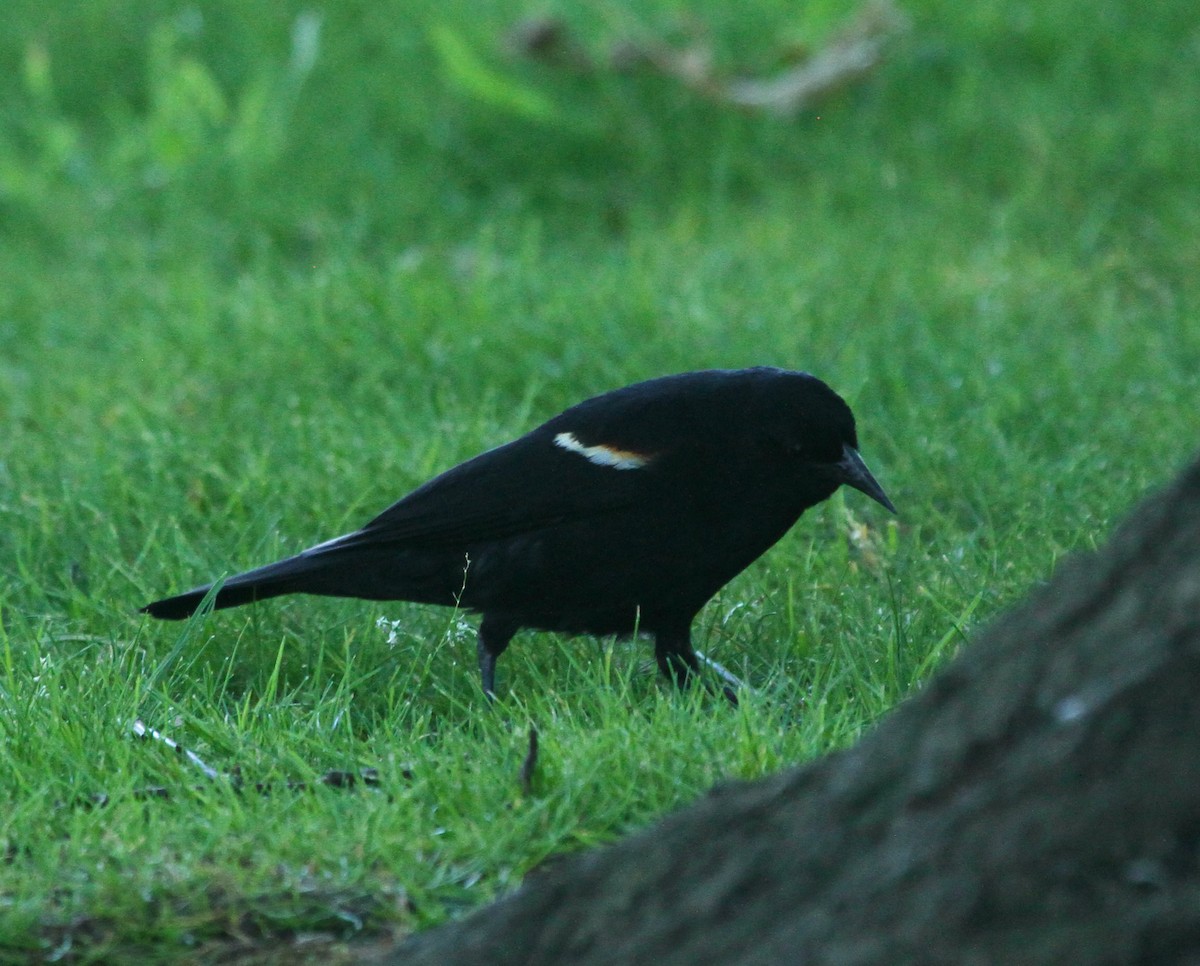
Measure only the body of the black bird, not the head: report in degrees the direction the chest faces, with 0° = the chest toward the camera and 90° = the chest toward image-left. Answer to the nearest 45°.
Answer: approximately 270°
